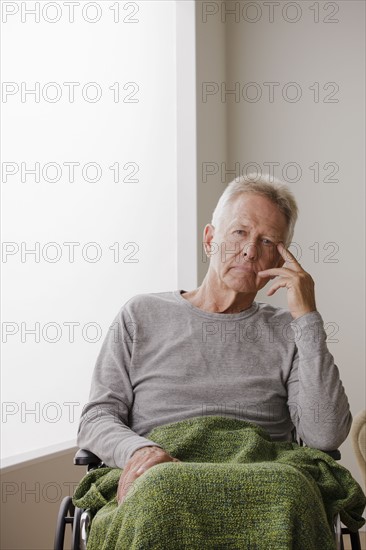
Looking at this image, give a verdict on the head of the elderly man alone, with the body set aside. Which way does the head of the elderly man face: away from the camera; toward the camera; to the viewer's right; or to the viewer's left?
toward the camera

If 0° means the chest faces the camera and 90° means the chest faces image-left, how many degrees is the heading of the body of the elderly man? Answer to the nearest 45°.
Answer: approximately 0°
